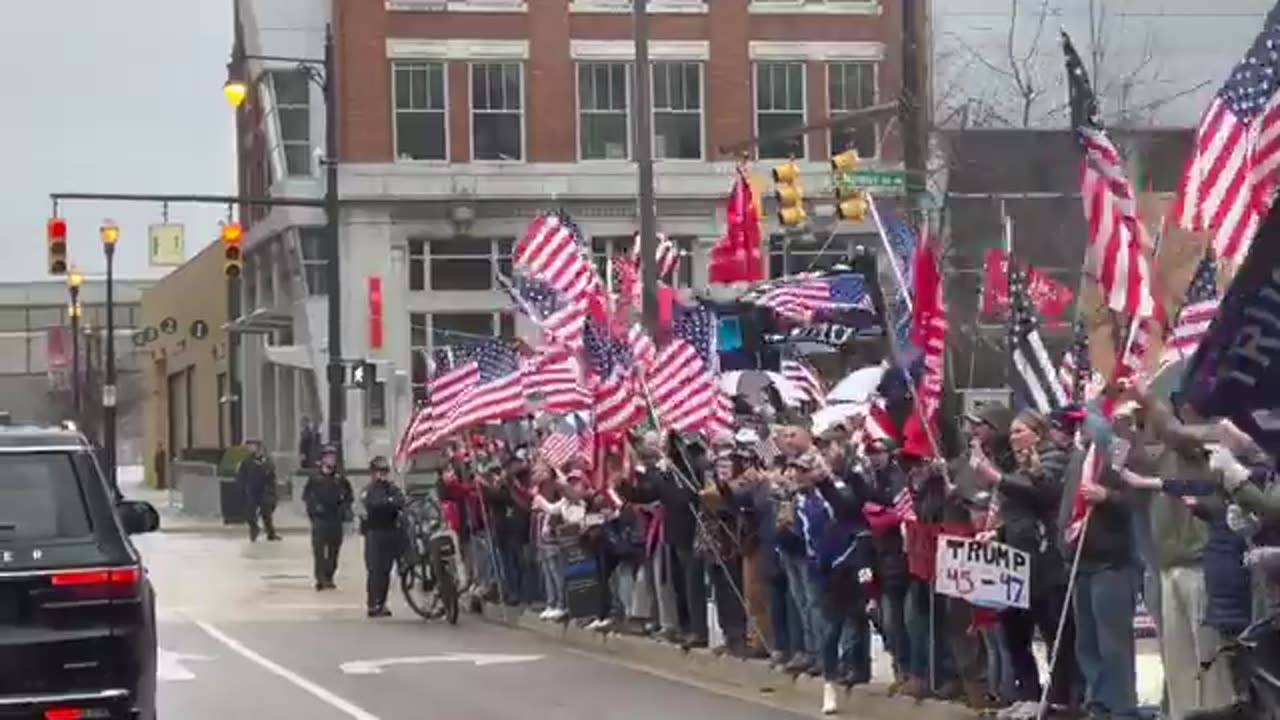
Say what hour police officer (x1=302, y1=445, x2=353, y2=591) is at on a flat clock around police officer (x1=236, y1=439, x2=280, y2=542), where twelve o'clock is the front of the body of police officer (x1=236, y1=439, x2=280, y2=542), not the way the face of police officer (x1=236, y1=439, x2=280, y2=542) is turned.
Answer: police officer (x1=302, y1=445, x2=353, y2=591) is roughly at 12 o'clock from police officer (x1=236, y1=439, x2=280, y2=542).

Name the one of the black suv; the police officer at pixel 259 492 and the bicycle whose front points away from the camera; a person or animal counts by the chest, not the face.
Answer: the black suv

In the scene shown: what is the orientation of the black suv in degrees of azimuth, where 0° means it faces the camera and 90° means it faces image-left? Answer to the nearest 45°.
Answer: approximately 180°

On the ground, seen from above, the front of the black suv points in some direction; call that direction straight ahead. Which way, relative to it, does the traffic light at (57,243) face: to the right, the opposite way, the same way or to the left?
the opposite way

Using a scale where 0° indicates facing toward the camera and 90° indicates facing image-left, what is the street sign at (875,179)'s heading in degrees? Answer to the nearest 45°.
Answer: approximately 0°
